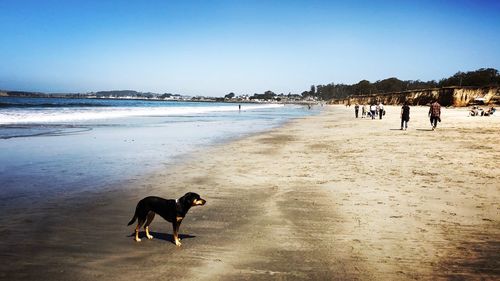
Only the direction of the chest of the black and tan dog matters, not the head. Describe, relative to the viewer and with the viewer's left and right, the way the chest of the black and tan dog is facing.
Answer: facing to the right of the viewer
